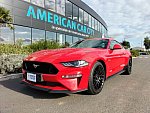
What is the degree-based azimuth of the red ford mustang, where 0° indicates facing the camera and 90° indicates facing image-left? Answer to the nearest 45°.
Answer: approximately 45°

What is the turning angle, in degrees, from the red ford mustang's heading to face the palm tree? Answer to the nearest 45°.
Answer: approximately 90° to its right
